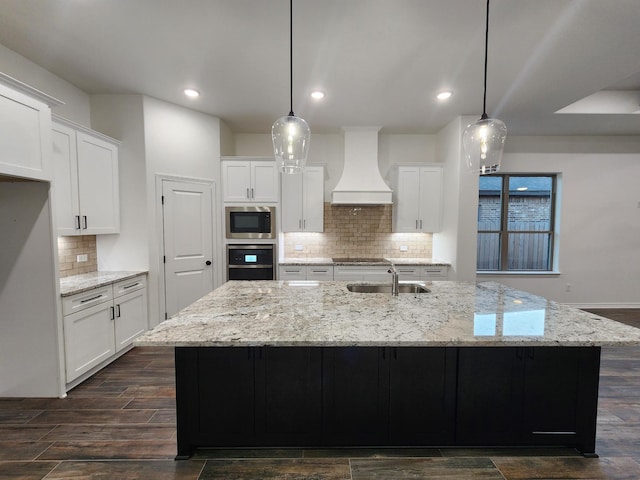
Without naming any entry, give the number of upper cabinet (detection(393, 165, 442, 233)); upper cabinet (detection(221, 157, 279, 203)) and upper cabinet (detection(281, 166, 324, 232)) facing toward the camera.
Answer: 3

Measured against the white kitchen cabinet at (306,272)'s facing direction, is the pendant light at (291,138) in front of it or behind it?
in front

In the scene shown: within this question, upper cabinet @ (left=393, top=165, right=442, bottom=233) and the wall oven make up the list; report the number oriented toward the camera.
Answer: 2

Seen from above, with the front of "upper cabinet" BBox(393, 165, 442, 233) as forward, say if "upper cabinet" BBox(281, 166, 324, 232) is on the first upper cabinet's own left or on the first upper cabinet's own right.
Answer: on the first upper cabinet's own right

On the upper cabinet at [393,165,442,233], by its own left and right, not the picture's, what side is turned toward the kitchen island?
front

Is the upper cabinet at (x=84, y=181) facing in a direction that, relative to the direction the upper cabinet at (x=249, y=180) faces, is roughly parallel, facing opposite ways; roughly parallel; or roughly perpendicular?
roughly perpendicular

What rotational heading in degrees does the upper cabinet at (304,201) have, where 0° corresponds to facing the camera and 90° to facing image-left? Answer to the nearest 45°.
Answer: approximately 0°

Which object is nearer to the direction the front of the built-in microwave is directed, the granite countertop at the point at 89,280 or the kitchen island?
the kitchen island

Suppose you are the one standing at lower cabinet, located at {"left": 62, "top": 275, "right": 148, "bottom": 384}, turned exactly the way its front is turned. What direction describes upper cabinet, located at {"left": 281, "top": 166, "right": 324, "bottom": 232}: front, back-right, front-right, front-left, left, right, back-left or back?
front-left

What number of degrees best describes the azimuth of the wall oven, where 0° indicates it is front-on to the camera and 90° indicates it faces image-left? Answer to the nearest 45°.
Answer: approximately 0°

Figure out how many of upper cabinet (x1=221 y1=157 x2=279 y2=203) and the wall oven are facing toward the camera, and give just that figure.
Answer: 2

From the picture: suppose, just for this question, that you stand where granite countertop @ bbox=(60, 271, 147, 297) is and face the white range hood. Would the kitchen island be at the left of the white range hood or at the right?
right
